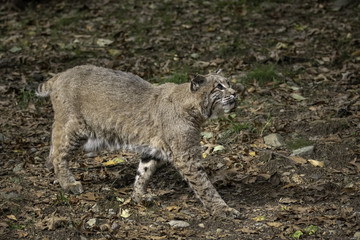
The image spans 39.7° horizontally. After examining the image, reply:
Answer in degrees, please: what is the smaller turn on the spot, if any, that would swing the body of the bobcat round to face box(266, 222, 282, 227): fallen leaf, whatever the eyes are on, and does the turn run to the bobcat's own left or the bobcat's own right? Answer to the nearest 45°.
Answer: approximately 45° to the bobcat's own right

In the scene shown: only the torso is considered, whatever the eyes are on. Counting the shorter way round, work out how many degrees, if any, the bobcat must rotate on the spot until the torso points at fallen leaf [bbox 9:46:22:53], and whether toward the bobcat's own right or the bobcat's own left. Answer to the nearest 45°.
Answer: approximately 135° to the bobcat's own left

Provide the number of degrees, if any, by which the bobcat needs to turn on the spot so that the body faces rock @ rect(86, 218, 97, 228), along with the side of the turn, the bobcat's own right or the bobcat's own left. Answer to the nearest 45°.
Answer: approximately 135° to the bobcat's own right

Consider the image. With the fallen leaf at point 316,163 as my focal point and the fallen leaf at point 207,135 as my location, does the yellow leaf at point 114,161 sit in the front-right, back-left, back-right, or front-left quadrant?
back-right

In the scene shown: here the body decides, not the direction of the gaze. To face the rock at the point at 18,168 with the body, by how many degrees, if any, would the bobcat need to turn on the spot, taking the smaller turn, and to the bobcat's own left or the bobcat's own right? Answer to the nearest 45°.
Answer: approximately 180°

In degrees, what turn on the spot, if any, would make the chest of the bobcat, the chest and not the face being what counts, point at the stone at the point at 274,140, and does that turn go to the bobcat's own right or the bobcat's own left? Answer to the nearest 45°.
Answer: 0° — it already faces it

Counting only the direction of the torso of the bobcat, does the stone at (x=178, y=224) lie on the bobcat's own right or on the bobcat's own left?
on the bobcat's own right

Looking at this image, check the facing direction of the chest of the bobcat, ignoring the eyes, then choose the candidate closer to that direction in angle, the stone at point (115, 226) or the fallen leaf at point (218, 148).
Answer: the fallen leaf

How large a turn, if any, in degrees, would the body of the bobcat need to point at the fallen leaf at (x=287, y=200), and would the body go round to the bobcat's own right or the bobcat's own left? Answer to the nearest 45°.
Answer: approximately 45° to the bobcat's own right

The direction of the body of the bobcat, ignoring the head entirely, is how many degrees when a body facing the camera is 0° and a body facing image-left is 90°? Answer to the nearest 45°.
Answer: approximately 270°
